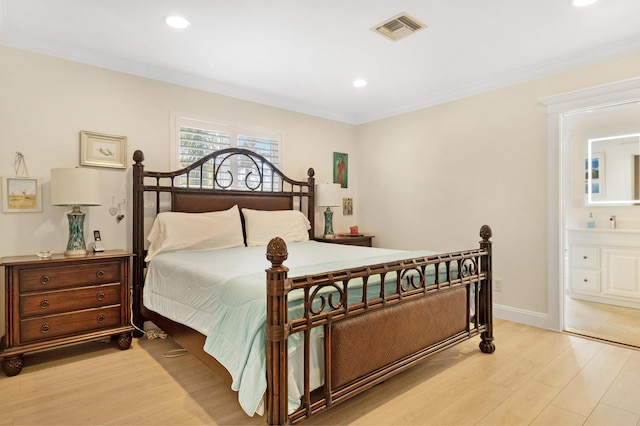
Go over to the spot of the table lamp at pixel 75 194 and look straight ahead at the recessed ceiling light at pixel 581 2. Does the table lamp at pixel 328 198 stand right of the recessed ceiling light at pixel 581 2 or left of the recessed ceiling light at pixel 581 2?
left

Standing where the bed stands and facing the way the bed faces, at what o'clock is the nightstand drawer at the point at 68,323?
The nightstand drawer is roughly at 5 o'clock from the bed.

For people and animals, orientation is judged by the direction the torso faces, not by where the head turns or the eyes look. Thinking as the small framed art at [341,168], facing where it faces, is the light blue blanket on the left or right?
on its right

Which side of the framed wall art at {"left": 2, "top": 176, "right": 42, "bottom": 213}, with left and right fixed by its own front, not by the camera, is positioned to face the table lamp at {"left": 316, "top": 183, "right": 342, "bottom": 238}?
left

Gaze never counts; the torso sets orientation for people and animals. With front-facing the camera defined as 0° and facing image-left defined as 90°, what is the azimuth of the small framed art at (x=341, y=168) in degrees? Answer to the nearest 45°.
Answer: approximately 315°

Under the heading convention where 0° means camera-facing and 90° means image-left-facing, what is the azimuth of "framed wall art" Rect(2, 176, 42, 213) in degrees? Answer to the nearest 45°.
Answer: approximately 0°

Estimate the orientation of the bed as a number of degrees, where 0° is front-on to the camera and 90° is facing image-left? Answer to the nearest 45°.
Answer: approximately 315°

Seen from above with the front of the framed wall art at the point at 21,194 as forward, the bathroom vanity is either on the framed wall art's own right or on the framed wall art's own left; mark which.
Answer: on the framed wall art's own left

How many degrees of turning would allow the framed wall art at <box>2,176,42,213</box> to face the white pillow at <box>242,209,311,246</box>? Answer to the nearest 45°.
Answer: approximately 90° to its left
